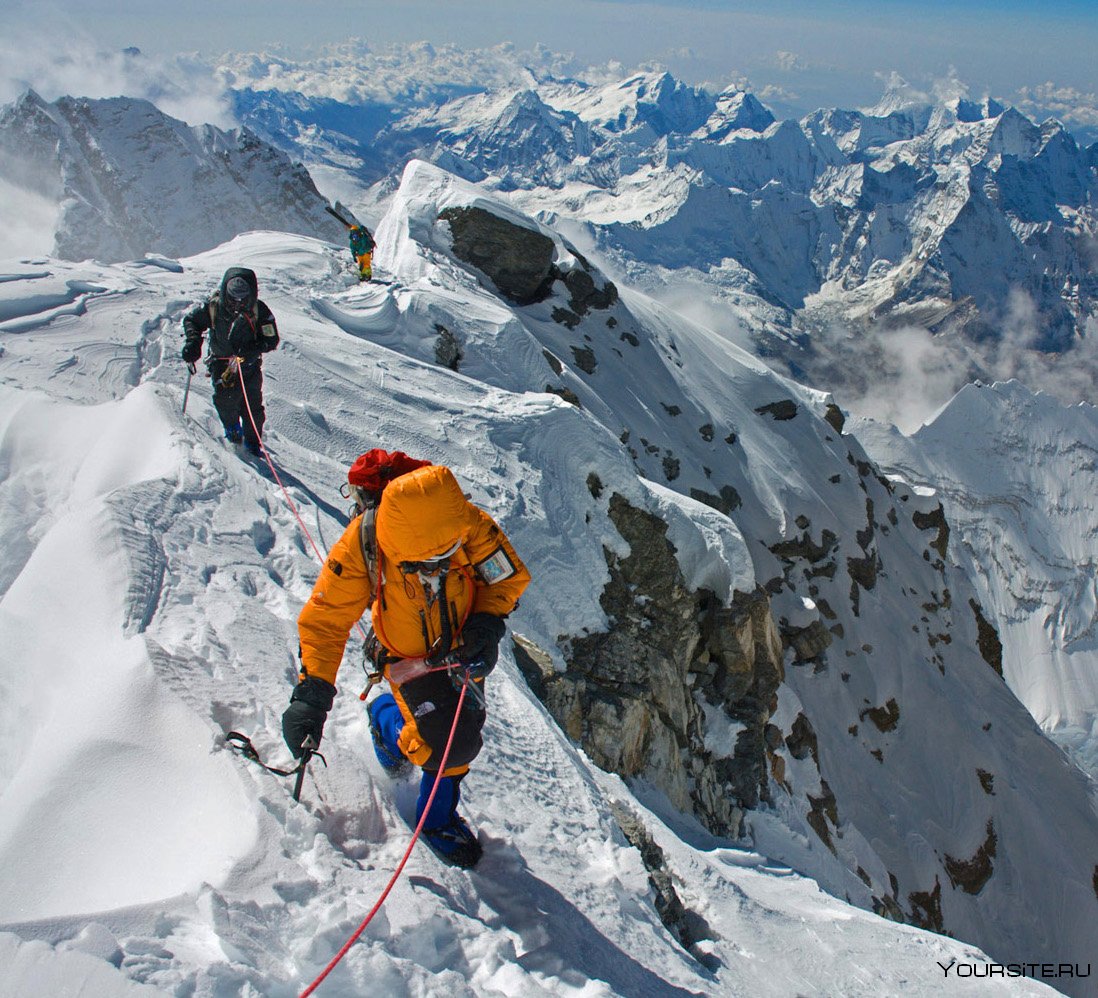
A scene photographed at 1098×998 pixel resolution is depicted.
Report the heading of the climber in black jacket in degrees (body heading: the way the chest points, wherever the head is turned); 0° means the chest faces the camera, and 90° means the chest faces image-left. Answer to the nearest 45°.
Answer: approximately 0°

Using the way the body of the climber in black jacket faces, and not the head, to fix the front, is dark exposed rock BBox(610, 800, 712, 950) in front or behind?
in front

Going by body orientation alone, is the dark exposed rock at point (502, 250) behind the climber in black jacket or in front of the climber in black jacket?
behind

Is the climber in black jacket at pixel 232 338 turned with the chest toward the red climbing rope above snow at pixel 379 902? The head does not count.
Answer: yes

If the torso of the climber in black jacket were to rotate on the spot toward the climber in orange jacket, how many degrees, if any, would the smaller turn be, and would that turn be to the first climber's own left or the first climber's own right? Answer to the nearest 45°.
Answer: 0° — they already face them
